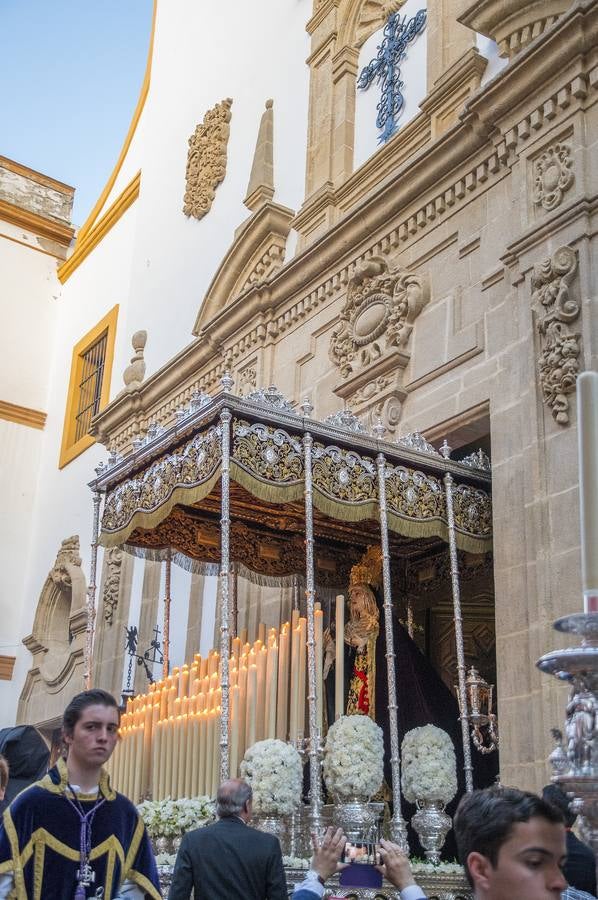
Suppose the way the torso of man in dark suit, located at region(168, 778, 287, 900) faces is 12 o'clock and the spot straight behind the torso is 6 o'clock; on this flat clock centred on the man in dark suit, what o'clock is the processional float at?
The processional float is roughly at 12 o'clock from the man in dark suit.

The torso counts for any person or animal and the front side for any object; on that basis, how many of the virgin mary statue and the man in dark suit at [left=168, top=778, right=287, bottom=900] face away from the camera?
1

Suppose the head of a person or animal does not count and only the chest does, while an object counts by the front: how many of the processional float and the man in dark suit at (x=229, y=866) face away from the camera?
1

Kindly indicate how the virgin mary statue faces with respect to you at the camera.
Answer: facing the viewer and to the left of the viewer

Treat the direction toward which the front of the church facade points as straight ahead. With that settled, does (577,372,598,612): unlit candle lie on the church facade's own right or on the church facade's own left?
on the church facade's own left

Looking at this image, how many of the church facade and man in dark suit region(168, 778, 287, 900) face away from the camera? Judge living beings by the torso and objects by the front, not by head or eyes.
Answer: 1

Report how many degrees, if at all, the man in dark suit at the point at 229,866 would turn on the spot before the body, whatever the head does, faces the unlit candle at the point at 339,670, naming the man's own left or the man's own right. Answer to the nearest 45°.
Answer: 0° — they already face it

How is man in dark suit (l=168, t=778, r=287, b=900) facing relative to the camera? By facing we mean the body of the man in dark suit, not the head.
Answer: away from the camera

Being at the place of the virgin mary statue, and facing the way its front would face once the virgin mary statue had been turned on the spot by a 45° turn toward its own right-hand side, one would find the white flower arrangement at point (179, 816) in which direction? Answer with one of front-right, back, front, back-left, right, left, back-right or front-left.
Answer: front-left

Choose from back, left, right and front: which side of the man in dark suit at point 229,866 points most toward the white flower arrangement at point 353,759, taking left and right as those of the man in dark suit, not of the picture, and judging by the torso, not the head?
front

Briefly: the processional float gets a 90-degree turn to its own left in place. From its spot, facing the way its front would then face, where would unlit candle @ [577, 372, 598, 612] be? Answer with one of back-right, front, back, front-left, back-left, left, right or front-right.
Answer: front-right

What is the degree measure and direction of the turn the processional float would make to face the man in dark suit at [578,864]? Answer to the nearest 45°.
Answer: approximately 45° to its left

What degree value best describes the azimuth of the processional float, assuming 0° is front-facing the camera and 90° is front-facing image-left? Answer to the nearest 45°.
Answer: approximately 45°
